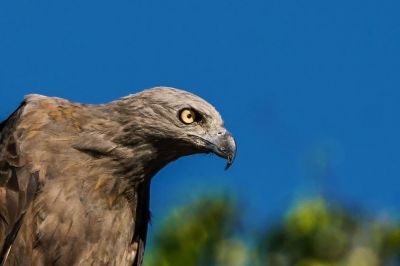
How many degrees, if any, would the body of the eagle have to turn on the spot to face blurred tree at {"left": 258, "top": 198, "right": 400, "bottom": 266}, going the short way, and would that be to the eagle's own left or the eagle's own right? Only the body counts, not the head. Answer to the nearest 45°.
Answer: approximately 135° to the eagle's own left

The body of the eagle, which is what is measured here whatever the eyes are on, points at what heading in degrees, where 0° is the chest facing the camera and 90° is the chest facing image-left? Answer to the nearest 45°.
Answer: approximately 270°
